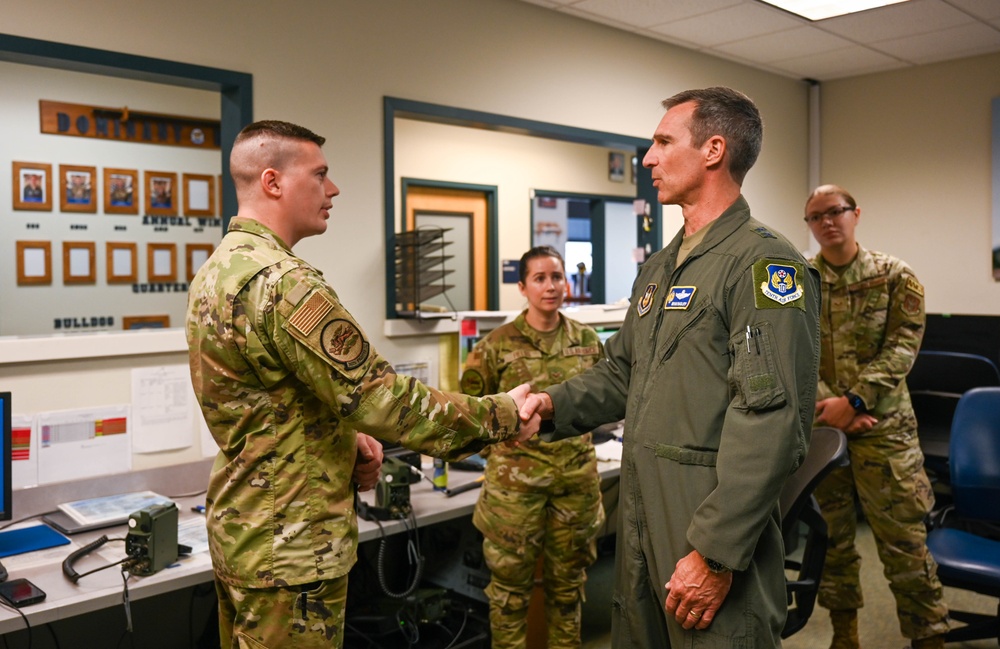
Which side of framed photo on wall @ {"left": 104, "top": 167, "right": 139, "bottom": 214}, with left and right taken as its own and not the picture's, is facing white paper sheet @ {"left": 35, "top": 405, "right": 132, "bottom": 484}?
front

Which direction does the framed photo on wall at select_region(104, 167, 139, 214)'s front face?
toward the camera

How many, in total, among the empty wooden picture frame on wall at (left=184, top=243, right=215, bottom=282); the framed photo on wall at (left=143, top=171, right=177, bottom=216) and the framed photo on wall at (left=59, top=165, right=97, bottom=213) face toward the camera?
3

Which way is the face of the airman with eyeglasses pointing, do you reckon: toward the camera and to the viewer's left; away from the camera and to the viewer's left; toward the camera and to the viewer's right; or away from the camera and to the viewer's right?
toward the camera and to the viewer's left

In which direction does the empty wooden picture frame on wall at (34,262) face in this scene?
toward the camera

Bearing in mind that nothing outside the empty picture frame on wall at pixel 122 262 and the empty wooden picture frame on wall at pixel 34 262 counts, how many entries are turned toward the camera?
2

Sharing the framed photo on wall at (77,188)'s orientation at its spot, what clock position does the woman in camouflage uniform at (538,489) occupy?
The woman in camouflage uniform is roughly at 11 o'clock from the framed photo on wall.

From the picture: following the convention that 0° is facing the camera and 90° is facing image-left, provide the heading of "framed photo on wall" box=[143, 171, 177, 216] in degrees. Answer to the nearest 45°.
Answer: approximately 0°

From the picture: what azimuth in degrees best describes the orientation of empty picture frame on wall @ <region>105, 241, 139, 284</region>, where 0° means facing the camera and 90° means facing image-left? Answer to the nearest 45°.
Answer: approximately 0°

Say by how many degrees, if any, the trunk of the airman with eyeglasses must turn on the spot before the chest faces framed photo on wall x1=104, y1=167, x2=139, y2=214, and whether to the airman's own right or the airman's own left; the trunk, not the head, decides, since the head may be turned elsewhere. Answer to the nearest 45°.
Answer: approximately 45° to the airman's own right

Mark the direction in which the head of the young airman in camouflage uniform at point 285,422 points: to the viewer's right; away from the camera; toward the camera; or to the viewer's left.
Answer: to the viewer's right

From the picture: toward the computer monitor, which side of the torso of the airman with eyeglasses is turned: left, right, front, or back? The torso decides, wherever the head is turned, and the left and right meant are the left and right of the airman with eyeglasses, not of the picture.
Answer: front

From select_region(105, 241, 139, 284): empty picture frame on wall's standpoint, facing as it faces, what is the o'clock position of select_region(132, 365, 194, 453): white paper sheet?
The white paper sheet is roughly at 12 o'clock from the empty picture frame on wall.
